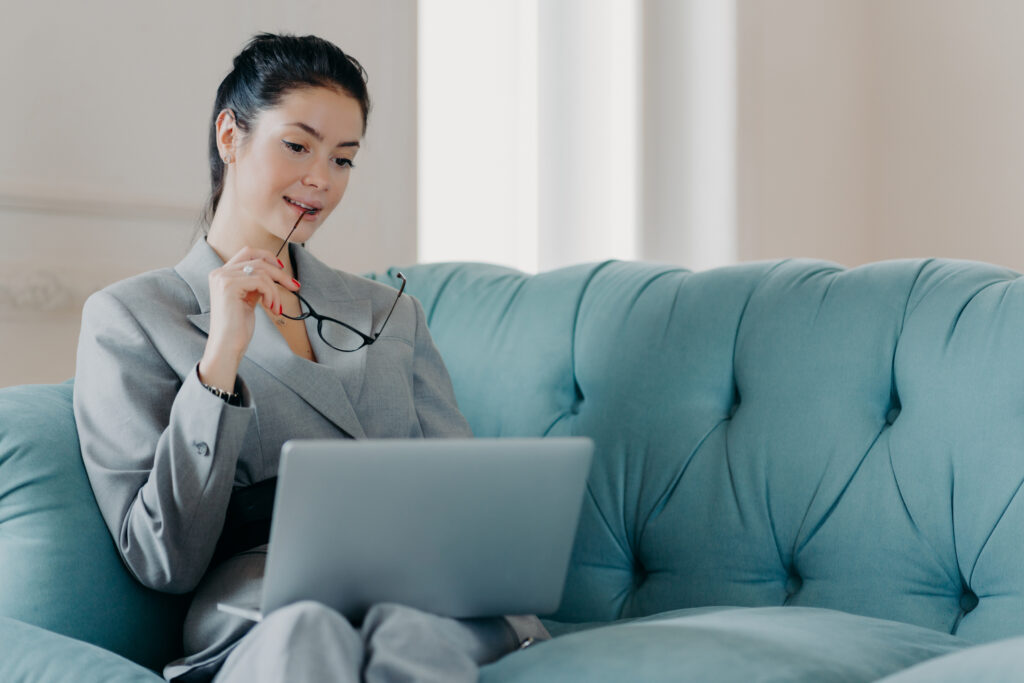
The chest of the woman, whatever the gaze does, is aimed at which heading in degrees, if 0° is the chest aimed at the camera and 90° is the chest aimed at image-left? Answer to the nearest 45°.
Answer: approximately 315°

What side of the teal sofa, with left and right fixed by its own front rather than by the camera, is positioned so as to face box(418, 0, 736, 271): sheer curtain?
back

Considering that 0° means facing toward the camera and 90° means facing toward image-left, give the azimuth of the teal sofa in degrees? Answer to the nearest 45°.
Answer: approximately 0°

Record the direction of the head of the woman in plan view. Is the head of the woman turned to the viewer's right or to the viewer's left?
to the viewer's right
